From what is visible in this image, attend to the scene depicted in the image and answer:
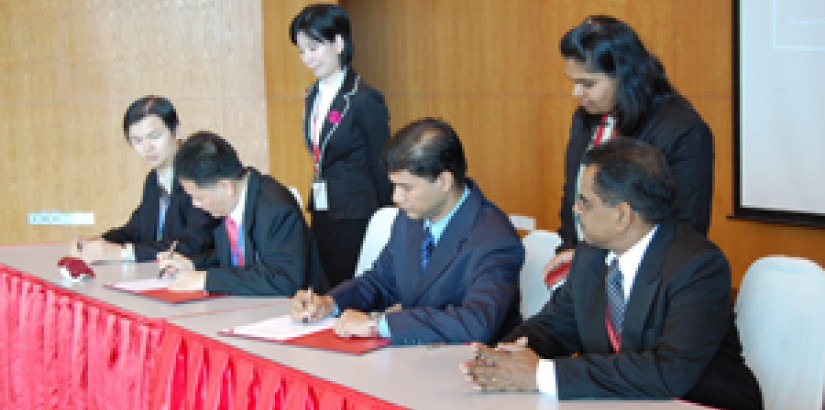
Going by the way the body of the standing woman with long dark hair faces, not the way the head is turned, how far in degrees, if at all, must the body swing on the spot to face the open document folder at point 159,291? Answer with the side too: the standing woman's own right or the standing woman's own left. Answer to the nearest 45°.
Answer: approximately 45° to the standing woman's own right

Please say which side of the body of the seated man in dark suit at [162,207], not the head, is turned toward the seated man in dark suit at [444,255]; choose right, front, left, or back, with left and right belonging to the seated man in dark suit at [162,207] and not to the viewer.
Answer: left

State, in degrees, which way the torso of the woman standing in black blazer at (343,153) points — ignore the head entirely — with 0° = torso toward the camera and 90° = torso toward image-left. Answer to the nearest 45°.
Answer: approximately 45°

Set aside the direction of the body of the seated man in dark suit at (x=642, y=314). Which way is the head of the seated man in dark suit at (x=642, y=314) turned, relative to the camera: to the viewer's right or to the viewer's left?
to the viewer's left

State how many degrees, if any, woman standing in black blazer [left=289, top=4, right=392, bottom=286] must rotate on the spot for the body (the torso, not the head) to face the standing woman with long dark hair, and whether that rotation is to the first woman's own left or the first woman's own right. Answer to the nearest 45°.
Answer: approximately 90° to the first woman's own left

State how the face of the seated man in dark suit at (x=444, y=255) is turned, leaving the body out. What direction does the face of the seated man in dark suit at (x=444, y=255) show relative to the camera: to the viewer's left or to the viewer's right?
to the viewer's left

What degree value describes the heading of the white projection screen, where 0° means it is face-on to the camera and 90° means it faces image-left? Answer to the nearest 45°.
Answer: approximately 45°

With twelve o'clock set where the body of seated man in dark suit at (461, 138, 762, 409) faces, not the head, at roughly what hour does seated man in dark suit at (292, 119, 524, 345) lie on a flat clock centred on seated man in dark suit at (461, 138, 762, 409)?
seated man in dark suit at (292, 119, 524, 345) is roughly at 3 o'clock from seated man in dark suit at (461, 138, 762, 409).

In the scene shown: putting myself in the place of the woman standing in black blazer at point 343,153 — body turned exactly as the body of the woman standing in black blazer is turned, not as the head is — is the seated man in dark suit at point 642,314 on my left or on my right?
on my left
